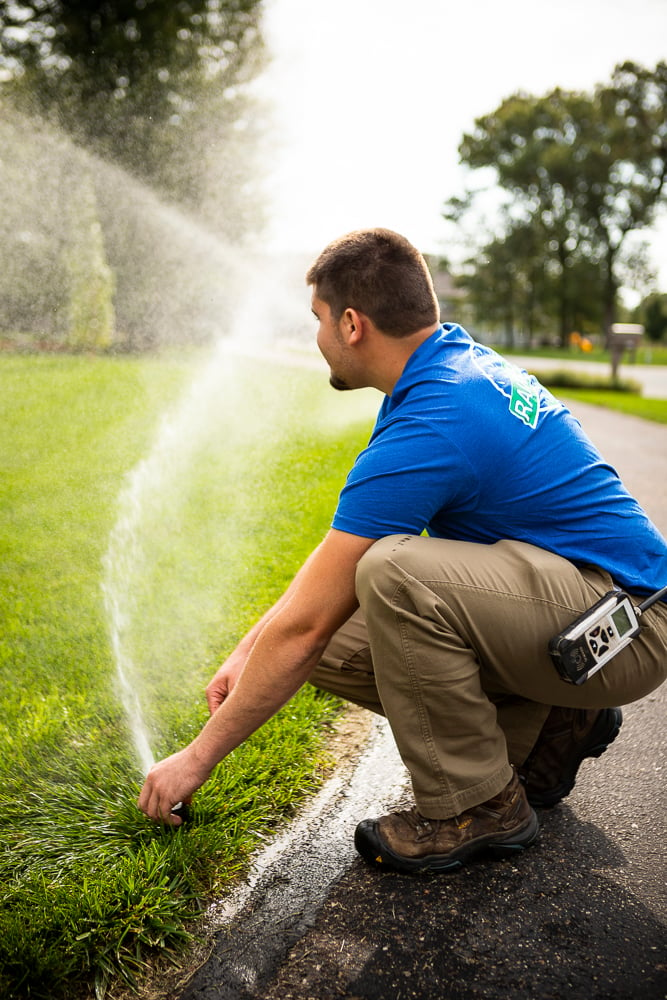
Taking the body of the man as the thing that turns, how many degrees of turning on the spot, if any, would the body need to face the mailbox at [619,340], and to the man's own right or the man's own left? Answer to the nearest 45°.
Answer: approximately 90° to the man's own right

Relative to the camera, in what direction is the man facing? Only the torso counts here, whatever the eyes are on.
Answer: to the viewer's left

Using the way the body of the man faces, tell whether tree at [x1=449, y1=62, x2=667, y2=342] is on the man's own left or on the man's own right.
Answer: on the man's own right
